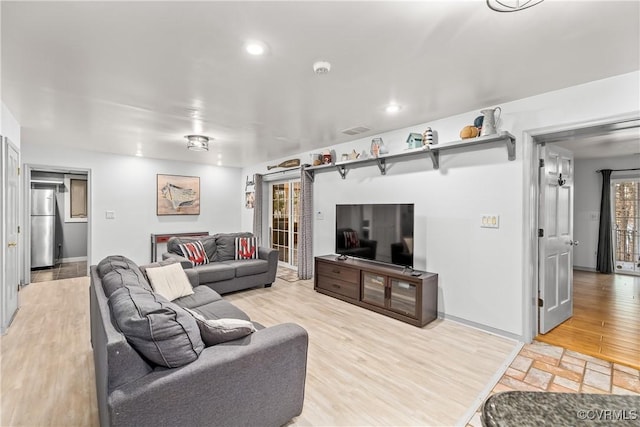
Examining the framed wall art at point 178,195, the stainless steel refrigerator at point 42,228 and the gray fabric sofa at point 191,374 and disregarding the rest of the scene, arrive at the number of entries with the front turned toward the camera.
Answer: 2

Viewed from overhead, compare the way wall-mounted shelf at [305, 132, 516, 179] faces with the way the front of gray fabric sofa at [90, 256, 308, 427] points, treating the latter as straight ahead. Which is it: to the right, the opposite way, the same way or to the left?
the opposite way

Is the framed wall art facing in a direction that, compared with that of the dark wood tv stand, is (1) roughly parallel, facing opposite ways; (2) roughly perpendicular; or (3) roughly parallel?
roughly perpendicular

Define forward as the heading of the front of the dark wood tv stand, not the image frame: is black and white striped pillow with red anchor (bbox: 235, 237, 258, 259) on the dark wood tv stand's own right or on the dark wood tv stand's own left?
on the dark wood tv stand's own right

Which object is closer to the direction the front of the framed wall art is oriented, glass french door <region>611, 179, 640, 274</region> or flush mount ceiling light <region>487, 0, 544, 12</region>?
the flush mount ceiling light

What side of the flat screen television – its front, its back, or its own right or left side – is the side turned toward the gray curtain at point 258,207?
right

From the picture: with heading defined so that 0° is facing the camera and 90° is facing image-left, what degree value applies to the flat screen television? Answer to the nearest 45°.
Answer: approximately 45°

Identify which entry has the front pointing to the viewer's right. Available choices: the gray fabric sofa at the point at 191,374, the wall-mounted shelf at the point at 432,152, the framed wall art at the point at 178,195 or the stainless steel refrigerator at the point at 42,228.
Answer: the gray fabric sofa

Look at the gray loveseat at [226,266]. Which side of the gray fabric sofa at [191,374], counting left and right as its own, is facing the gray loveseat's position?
left

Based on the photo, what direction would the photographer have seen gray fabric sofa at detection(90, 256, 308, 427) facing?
facing to the right of the viewer
